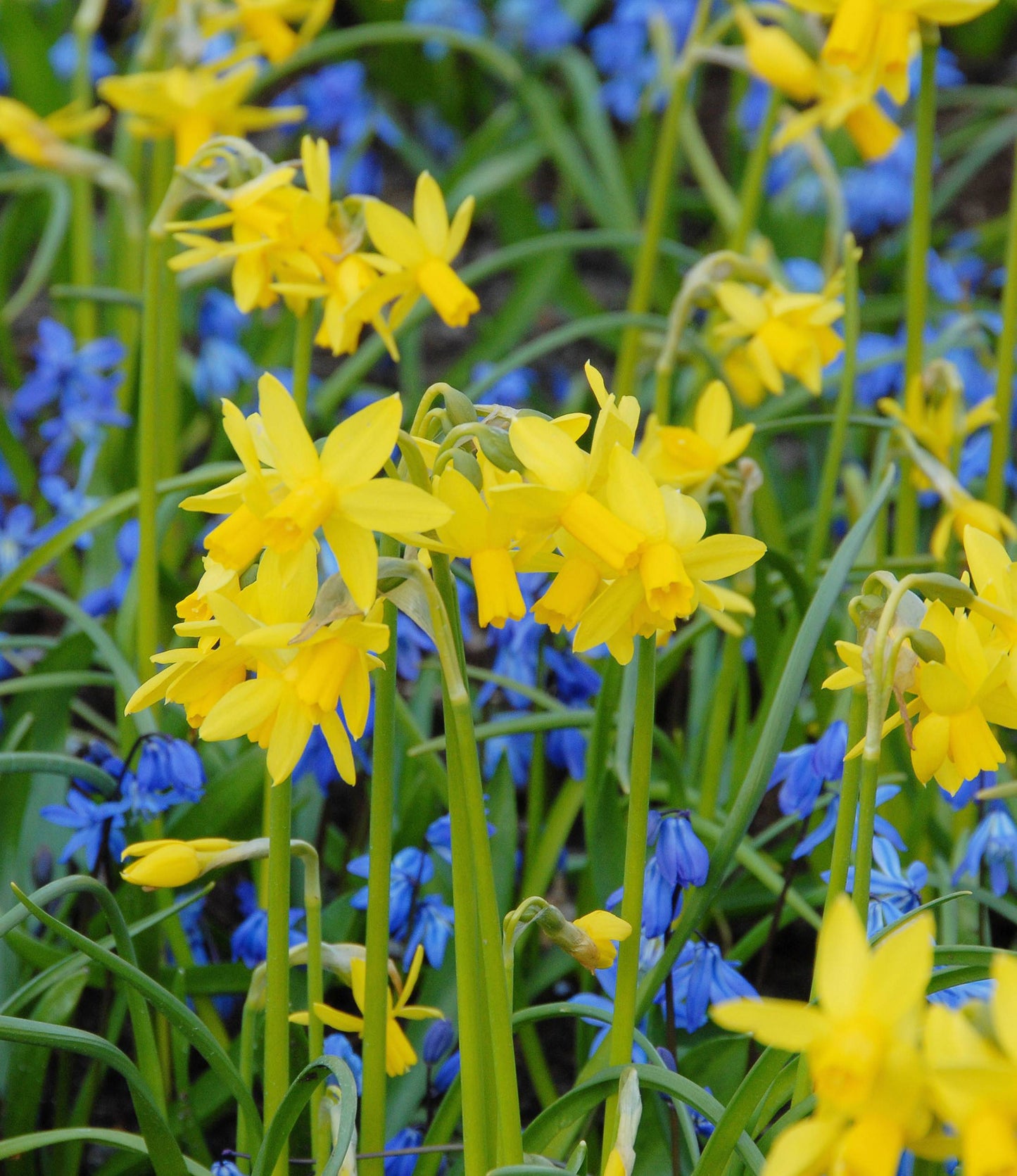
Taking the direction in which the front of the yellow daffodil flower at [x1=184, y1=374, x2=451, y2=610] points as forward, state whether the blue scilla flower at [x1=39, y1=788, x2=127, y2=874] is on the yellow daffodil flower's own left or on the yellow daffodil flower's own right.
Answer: on the yellow daffodil flower's own right

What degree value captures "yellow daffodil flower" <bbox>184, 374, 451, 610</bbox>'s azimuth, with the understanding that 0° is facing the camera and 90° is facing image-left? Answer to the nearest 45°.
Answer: approximately 45°

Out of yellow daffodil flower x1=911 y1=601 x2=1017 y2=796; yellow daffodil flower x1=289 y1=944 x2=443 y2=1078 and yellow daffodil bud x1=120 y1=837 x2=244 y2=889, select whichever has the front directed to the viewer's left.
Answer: yellow daffodil bud x1=120 y1=837 x2=244 y2=889

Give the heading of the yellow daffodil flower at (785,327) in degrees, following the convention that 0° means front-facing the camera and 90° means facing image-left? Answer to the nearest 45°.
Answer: approximately 315°

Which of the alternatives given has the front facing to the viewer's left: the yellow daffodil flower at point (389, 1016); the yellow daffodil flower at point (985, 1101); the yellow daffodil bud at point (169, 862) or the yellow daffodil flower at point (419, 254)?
the yellow daffodil bud at point (169, 862)

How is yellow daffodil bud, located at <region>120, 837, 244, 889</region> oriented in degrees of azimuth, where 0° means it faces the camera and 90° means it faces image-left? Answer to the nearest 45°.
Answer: approximately 90°

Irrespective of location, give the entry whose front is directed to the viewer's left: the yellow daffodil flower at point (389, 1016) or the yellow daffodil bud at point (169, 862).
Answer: the yellow daffodil bud at point (169, 862)

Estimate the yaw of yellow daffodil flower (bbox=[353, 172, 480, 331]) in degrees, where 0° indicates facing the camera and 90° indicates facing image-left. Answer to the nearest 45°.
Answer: approximately 315°

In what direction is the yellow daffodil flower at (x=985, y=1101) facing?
toward the camera

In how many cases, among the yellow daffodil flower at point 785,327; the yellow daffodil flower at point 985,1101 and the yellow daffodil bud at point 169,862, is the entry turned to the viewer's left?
1
